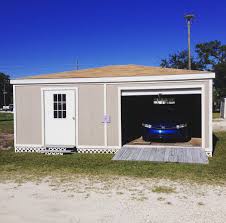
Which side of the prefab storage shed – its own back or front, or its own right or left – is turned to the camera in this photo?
front
